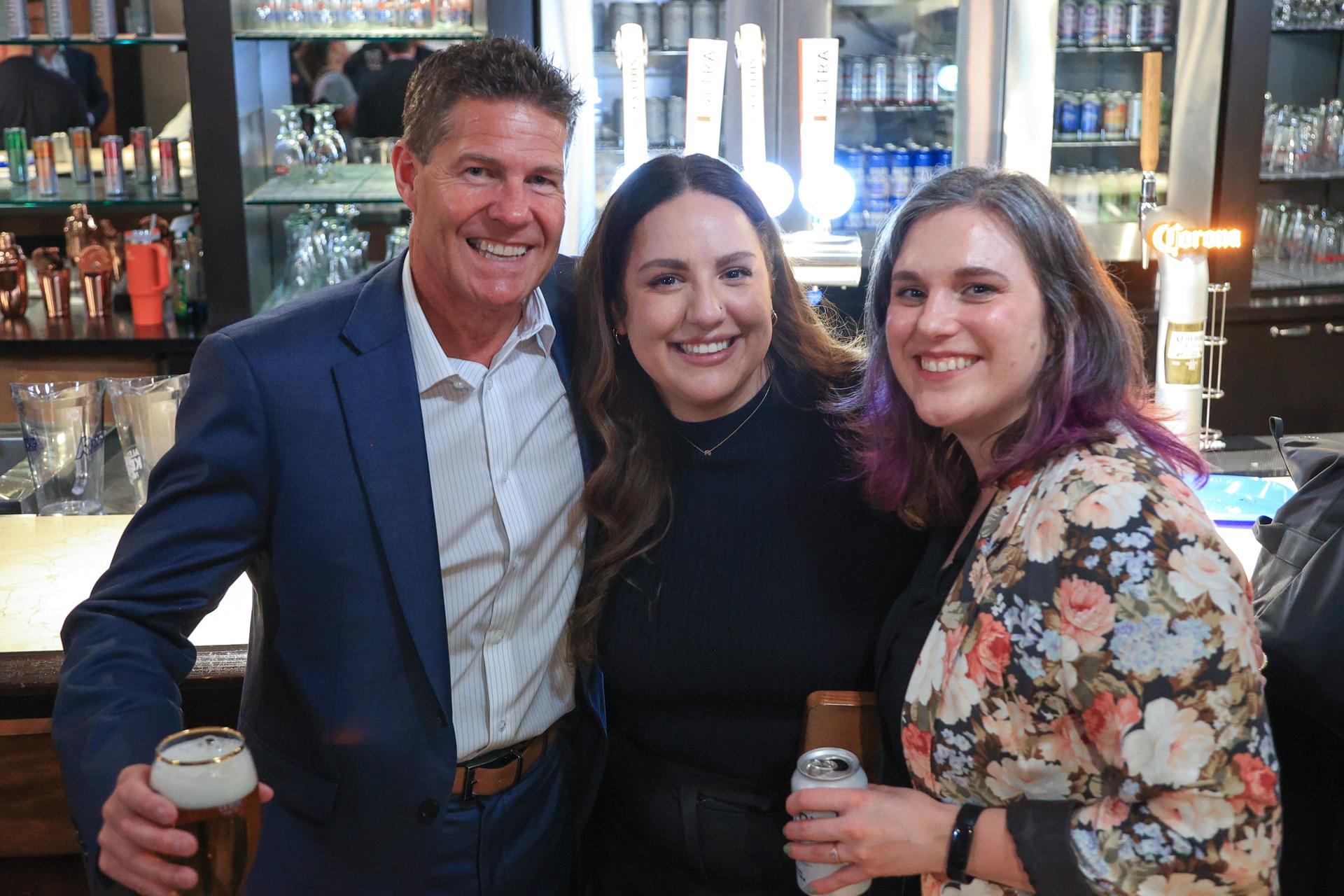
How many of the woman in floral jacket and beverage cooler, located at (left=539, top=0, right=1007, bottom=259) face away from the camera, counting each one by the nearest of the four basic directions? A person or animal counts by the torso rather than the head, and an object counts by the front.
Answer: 0

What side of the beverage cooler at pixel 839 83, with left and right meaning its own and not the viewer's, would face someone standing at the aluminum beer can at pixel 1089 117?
left

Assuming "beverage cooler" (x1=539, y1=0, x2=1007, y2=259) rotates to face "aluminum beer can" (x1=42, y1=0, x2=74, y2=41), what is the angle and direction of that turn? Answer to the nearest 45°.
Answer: approximately 90° to its right

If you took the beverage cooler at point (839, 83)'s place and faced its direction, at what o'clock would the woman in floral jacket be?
The woman in floral jacket is roughly at 12 o'clock from the beverage cooler.

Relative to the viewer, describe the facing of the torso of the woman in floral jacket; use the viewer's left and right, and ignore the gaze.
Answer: facing the viewer and to the left of the viewer

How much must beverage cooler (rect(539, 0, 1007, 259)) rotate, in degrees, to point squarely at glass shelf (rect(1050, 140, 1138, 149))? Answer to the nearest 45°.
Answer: approximately 90° to its left

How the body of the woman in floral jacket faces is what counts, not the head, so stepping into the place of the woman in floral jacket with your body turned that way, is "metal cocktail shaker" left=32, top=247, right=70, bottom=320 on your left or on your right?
on your right

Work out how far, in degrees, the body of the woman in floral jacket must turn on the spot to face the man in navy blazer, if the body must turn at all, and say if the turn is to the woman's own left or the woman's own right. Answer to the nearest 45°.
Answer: approximately 45° to the woman's own right

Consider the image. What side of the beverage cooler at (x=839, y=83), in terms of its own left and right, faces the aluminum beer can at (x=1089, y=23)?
left

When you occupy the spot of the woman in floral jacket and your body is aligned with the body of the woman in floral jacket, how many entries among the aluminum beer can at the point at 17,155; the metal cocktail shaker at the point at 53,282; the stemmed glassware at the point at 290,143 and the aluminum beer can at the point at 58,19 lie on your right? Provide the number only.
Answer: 4

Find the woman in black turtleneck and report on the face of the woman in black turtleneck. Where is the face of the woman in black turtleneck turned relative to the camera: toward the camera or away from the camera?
toward the camera

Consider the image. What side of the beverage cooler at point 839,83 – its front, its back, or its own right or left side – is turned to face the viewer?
front
